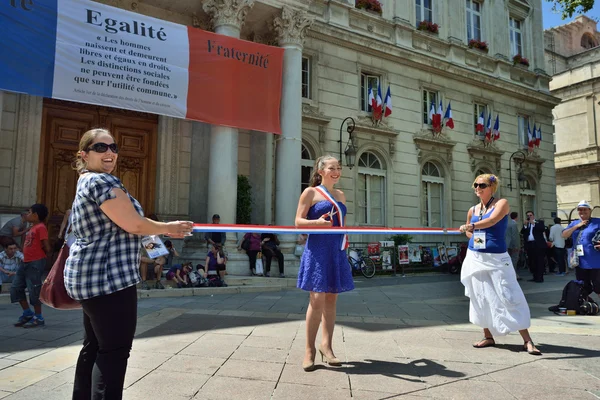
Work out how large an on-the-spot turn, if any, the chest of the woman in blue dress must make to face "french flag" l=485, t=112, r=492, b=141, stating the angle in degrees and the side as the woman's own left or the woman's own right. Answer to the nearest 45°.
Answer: approximately 90° to the woman's own left

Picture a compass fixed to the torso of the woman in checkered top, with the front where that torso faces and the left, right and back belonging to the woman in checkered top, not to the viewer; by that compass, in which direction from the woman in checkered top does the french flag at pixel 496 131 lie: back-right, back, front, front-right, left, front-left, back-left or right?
front-left

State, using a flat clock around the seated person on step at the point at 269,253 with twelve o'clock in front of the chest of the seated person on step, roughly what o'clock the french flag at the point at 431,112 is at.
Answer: The french flag is roughly at 9 o'clock from the seated person on step.

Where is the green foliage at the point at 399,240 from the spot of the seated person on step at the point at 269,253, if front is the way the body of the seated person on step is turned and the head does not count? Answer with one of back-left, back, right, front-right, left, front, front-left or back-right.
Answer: left

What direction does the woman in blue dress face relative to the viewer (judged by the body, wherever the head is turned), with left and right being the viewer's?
facing the viewer and to the right of the viewer

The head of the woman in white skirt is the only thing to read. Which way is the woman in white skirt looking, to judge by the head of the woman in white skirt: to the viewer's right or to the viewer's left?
to the viewer's left

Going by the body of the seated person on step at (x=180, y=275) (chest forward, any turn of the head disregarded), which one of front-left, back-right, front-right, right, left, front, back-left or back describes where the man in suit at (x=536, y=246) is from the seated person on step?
front-left

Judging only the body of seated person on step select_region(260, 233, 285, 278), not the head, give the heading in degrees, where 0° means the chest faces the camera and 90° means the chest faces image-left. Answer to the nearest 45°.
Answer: approximately 315°

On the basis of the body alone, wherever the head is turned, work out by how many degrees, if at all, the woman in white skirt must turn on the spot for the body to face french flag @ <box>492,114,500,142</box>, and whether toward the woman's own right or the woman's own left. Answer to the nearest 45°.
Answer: approximately 135° to the woman's own right

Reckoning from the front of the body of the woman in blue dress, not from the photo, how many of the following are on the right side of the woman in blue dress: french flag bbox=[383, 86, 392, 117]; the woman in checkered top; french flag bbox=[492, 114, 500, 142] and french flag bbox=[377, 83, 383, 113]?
1

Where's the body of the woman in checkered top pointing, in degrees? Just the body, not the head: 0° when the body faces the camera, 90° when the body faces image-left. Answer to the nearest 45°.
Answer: approximately 270°

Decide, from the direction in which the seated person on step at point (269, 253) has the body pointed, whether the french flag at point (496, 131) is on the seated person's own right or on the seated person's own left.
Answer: on the seated person's own left

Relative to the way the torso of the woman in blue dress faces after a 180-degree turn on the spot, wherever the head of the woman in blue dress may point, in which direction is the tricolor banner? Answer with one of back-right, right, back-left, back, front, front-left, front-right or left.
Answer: front

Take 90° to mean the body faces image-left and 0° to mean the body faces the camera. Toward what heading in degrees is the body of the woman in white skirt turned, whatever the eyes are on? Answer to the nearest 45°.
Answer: approximately 45°
